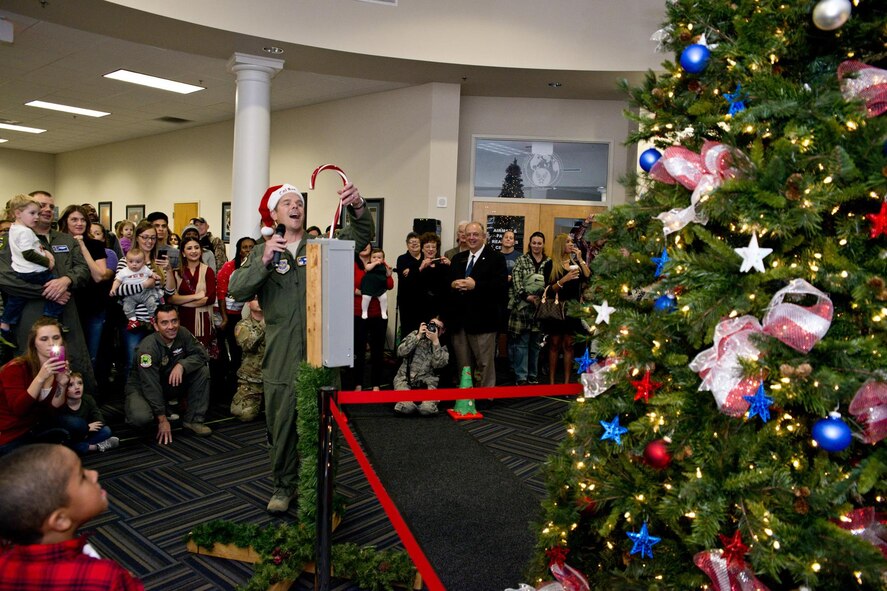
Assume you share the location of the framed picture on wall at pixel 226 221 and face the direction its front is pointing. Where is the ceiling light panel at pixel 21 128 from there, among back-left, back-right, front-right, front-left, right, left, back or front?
right

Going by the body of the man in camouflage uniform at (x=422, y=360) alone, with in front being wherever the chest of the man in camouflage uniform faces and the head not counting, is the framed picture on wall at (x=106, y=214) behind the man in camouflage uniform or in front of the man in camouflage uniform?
behind

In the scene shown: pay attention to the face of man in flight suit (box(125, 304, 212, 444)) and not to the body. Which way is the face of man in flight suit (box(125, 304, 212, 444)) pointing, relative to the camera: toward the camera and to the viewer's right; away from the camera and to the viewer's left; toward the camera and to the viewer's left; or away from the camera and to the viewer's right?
toward the camera and to the viewer's right

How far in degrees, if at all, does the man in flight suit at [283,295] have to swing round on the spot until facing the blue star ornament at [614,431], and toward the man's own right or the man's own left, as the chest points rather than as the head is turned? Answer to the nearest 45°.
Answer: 0° — they already face it

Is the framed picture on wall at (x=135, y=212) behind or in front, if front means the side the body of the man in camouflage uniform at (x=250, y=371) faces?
behind

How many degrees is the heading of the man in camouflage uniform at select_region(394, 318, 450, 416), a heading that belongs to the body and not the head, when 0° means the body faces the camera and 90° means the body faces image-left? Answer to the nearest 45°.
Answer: approximately 0°

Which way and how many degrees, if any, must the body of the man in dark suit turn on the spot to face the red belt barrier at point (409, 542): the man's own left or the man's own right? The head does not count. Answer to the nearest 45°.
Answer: approximately 45° to the man's own left

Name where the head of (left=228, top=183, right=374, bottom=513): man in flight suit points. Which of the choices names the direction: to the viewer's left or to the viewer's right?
to the viewer's right

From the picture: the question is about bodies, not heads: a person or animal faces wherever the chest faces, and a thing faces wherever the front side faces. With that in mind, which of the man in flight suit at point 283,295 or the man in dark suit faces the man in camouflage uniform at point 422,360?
the man in dark suit

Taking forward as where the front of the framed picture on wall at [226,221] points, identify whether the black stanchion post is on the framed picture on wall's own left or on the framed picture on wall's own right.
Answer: on the framed picture on wall's own left

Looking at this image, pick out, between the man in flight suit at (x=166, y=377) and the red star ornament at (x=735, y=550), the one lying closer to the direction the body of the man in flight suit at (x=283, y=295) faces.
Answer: the red star ornament

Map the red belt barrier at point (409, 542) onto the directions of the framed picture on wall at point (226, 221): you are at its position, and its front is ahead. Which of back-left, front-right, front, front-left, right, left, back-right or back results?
front-left
